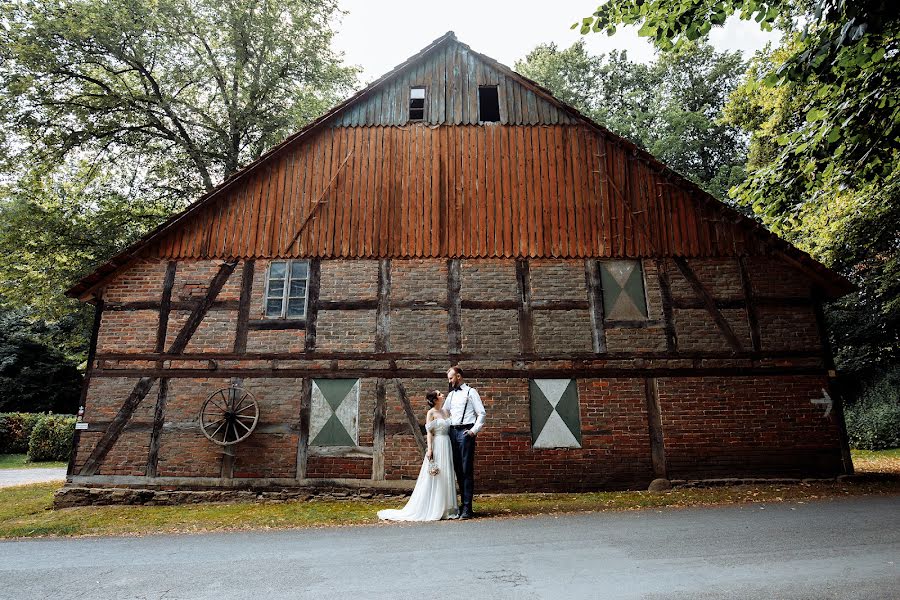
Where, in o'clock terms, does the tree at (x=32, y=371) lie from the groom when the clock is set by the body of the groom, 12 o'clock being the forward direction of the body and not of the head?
The tree is roughly at 3 o'clock from the groom.

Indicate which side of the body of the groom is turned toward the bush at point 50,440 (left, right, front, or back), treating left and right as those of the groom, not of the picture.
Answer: right

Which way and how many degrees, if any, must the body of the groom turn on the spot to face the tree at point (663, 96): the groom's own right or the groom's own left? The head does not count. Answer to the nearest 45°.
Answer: approximately 180°

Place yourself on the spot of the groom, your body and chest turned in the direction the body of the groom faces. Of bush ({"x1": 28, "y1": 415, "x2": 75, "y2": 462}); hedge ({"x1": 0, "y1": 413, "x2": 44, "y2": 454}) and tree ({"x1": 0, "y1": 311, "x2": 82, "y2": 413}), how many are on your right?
3

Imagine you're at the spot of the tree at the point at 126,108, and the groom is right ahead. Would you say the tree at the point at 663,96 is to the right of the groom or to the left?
left

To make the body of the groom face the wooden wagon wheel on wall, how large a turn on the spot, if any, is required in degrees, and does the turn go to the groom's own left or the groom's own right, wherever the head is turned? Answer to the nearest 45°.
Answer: approximately 90° to the groom's own right

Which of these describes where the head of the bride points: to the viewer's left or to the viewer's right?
to the viewer's right

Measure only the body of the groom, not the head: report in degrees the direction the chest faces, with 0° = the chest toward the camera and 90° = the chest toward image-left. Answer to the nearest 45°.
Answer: approximately 45°
